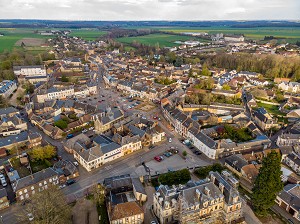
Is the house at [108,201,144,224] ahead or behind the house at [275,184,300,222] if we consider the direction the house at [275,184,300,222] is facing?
ahead

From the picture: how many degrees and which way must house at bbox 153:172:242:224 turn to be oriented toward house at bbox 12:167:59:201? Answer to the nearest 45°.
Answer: approximately 135° to its right

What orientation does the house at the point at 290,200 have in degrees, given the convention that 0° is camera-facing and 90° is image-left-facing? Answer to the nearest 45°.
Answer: approximately 45°

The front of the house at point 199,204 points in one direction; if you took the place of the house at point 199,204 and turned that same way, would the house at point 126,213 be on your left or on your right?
on your right

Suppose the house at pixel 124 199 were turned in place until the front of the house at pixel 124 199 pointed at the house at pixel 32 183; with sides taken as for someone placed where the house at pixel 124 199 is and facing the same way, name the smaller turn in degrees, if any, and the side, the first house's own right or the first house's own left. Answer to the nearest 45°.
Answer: approximately 90° to the first house's own right
